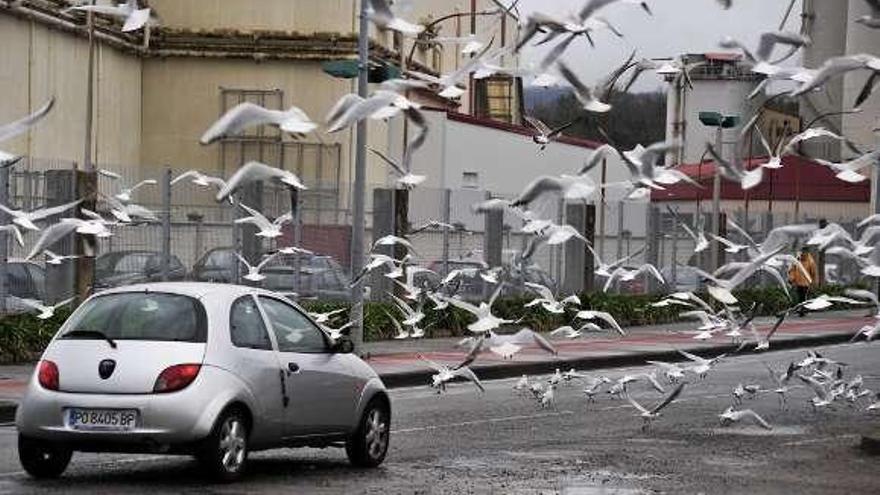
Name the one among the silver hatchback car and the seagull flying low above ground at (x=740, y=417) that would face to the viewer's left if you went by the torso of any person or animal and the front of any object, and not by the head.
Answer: the seagull flying low above ground

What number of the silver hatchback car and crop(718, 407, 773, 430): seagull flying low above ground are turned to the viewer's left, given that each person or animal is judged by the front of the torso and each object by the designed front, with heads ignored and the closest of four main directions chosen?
1

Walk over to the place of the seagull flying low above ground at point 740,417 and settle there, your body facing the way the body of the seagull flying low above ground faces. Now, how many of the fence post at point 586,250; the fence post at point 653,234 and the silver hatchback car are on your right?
2

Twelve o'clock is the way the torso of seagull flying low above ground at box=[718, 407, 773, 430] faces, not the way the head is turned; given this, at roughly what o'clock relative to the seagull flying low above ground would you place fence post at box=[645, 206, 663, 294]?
The fence post is roughly at 3 o'clock from the seagull flying low above ground.

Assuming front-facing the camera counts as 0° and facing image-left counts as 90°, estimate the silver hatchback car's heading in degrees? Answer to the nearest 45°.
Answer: approximately 225°

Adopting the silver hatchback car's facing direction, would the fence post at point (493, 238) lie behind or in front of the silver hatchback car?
in front

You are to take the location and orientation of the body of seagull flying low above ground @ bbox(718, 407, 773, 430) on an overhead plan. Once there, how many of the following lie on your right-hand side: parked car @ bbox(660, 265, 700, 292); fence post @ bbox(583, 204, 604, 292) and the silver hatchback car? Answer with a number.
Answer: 2

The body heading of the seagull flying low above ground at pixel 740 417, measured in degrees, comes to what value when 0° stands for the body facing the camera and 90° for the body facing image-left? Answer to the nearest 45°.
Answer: approximately 90°
